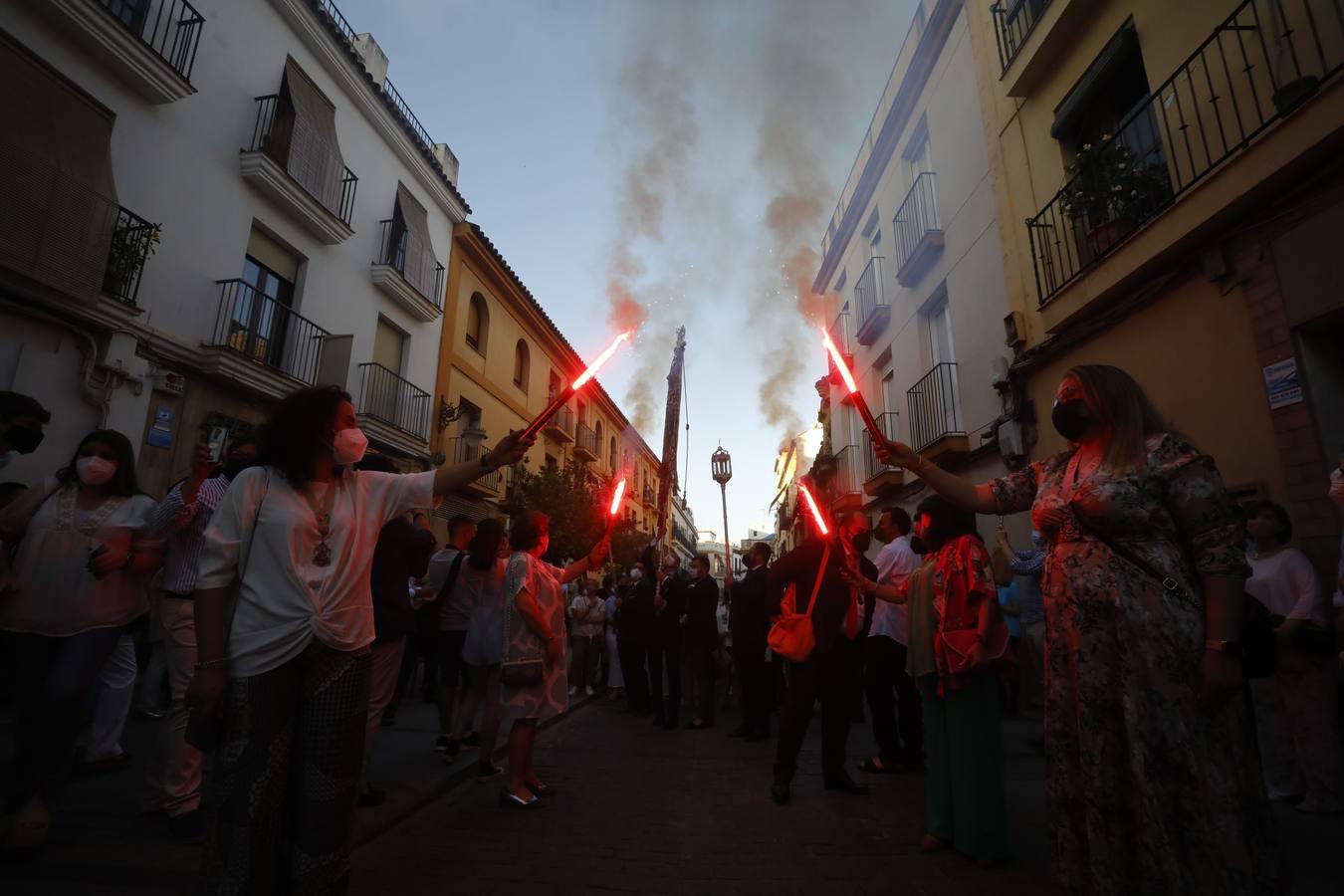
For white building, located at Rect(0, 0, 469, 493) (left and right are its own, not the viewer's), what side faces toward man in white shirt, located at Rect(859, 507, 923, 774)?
front

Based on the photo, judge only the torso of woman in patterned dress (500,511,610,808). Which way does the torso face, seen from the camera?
to the viewer's right

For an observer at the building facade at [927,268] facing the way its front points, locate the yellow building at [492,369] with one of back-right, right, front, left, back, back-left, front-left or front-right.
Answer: front-right

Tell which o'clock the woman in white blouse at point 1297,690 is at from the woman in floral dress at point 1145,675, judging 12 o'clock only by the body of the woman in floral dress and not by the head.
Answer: The woman in white blouse is roughly at 5 o'clock from the woman in floral dress.

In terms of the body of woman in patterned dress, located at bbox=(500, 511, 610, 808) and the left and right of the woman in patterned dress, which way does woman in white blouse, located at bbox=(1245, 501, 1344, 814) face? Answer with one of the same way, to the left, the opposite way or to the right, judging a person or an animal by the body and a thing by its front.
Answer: the opposite way

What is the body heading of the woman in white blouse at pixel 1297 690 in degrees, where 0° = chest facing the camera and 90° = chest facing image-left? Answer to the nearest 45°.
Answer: approximately 45°
